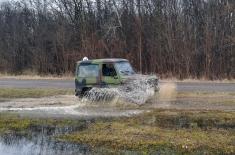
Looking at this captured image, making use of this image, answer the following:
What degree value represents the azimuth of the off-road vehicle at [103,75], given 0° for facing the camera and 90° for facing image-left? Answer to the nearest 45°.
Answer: approximately 315°
